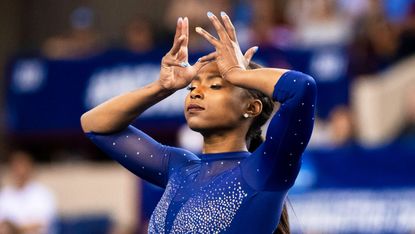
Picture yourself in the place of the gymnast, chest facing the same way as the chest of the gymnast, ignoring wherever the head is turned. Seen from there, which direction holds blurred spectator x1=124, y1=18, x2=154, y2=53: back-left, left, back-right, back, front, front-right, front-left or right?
back-right

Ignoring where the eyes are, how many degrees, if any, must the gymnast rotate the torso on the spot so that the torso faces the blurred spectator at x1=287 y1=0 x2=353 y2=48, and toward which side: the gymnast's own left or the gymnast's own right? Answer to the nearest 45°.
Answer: approximately 135° to the gymnast's own right

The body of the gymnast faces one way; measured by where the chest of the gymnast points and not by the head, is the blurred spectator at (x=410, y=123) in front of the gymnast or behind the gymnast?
behind

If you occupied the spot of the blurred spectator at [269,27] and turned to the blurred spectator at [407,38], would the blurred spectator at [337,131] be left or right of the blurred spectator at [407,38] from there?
right

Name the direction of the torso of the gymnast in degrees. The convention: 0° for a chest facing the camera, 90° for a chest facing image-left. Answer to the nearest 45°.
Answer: approximately 45°

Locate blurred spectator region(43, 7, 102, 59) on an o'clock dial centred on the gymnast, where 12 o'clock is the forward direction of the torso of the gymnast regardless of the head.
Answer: The blurred spectator is roughly at 4 o'clock from the gymnast.
